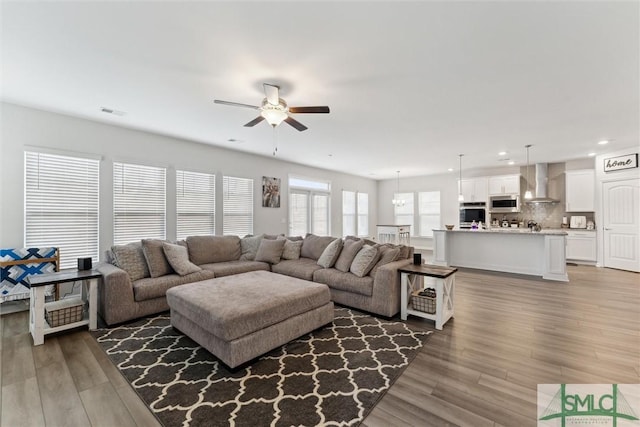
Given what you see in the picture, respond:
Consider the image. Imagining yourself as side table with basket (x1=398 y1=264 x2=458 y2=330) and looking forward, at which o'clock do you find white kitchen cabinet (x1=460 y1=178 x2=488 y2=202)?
The white kitchen cabinet is roughly at 5 o'clock from the side table with basket.

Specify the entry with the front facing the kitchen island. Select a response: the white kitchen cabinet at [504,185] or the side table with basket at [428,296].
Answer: the white kitchen cabinet

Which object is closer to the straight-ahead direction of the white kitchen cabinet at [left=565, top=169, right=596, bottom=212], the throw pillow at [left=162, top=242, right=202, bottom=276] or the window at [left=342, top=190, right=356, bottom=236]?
the throw pillow

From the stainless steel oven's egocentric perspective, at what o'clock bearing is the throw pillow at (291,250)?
The throw pillow is roughly at 1 o'clock from the stainless steel oven.

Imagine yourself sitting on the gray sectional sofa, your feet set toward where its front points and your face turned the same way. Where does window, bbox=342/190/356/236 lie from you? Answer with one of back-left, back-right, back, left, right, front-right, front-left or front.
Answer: back-left

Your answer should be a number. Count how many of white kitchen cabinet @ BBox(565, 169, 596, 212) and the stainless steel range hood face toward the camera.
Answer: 2

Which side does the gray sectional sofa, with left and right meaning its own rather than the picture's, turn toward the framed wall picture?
back

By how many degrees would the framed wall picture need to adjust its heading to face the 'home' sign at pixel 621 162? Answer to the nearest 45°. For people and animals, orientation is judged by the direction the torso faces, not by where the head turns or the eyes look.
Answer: approximately 45° to its left

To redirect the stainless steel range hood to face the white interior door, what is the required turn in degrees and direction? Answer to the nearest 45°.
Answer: approximately 90° to its left

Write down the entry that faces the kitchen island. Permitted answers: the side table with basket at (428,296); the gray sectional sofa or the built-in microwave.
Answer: the built-in microwave
